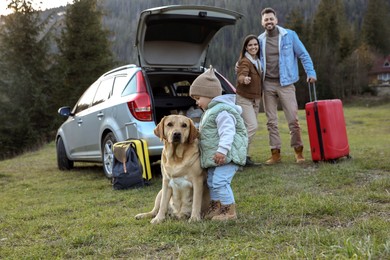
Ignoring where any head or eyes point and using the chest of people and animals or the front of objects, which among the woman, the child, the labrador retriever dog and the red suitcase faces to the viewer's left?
the child

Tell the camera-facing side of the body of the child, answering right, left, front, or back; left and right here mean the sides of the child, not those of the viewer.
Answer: left

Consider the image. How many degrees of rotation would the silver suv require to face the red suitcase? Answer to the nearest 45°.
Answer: approximately 135° to its right

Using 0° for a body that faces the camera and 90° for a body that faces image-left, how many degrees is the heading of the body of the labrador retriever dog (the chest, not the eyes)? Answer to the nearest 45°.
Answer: approximately 0°

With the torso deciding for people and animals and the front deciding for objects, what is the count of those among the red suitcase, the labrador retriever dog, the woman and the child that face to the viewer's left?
1

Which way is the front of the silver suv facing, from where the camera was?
facing away from the viewer and to the left of the viewer

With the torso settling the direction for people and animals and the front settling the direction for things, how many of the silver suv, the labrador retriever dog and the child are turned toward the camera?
1

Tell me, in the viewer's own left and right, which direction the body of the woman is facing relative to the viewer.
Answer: facing the viewer and to the right of the viewer

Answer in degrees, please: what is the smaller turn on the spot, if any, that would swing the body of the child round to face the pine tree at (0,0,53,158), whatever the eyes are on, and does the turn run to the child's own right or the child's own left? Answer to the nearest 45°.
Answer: approximately 45° to the child's own right

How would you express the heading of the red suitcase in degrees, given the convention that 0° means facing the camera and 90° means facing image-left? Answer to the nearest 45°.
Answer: approximately 315°
